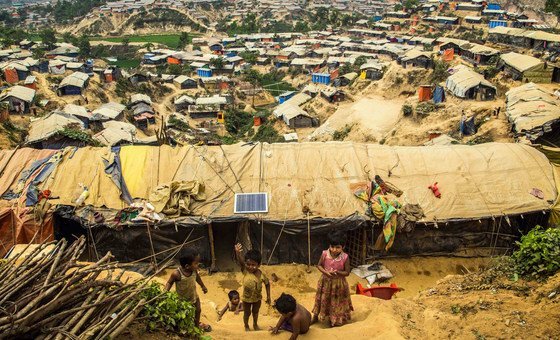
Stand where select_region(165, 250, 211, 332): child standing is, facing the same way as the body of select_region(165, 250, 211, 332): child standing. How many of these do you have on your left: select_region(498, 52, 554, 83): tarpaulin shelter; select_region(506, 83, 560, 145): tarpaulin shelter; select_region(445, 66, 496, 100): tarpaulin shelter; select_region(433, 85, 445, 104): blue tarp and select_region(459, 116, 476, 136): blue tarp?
5

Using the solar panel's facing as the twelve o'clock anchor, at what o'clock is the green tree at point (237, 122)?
The green tree is roughly at 6 o'clock from the solar panel.

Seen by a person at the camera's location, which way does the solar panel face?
facing the viewer

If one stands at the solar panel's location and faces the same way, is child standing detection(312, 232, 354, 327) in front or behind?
in front

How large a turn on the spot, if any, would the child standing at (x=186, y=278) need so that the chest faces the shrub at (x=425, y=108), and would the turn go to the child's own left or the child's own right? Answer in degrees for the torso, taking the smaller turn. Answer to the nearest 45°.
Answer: approximately 90° to the child's own left

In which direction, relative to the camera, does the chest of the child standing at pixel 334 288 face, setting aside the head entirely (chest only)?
toward the camera

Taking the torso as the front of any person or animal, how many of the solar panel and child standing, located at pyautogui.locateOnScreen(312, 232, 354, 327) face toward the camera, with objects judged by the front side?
2
